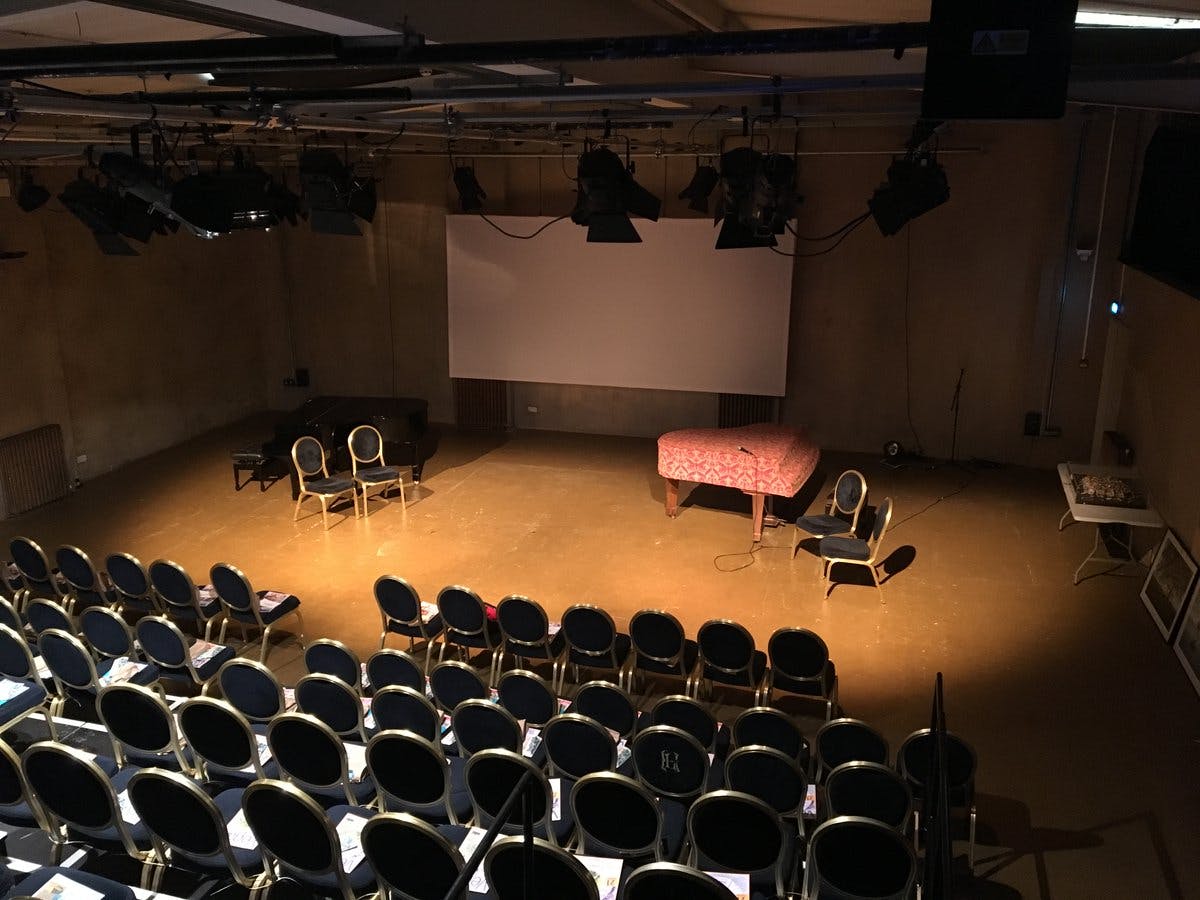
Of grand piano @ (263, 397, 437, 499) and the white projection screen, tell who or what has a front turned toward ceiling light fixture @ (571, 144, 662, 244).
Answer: the white projection screen

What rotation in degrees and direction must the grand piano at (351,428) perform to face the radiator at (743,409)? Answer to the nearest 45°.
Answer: approximately 180°

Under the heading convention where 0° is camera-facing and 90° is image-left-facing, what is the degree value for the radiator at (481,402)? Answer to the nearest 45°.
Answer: approximately 0°

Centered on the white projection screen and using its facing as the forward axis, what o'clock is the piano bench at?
The piano bench is roughly at 2 o'clock from the white projection screen.

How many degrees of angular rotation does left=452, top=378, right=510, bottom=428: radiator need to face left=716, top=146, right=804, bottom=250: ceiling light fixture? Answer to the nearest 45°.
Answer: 0° — it already faces it

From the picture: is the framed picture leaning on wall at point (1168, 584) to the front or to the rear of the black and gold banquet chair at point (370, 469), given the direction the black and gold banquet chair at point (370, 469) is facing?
to the front

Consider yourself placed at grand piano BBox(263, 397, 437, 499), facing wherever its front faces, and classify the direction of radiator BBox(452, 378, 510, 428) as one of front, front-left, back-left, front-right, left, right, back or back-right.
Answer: back-right

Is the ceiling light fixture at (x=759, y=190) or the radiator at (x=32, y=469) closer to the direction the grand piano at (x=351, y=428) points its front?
the radiator

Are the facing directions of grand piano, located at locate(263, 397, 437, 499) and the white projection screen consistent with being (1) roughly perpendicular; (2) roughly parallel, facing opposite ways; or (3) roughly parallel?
roughly perpendicular

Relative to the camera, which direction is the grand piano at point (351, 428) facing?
to the viewer's left

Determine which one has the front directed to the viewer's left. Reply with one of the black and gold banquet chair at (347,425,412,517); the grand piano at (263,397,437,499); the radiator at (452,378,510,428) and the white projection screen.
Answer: the grand piano

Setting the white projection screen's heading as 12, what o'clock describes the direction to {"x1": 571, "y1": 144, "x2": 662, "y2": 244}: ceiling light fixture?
The ceiling light fixture is roughly at 12 o'clock from the white projection screen.
